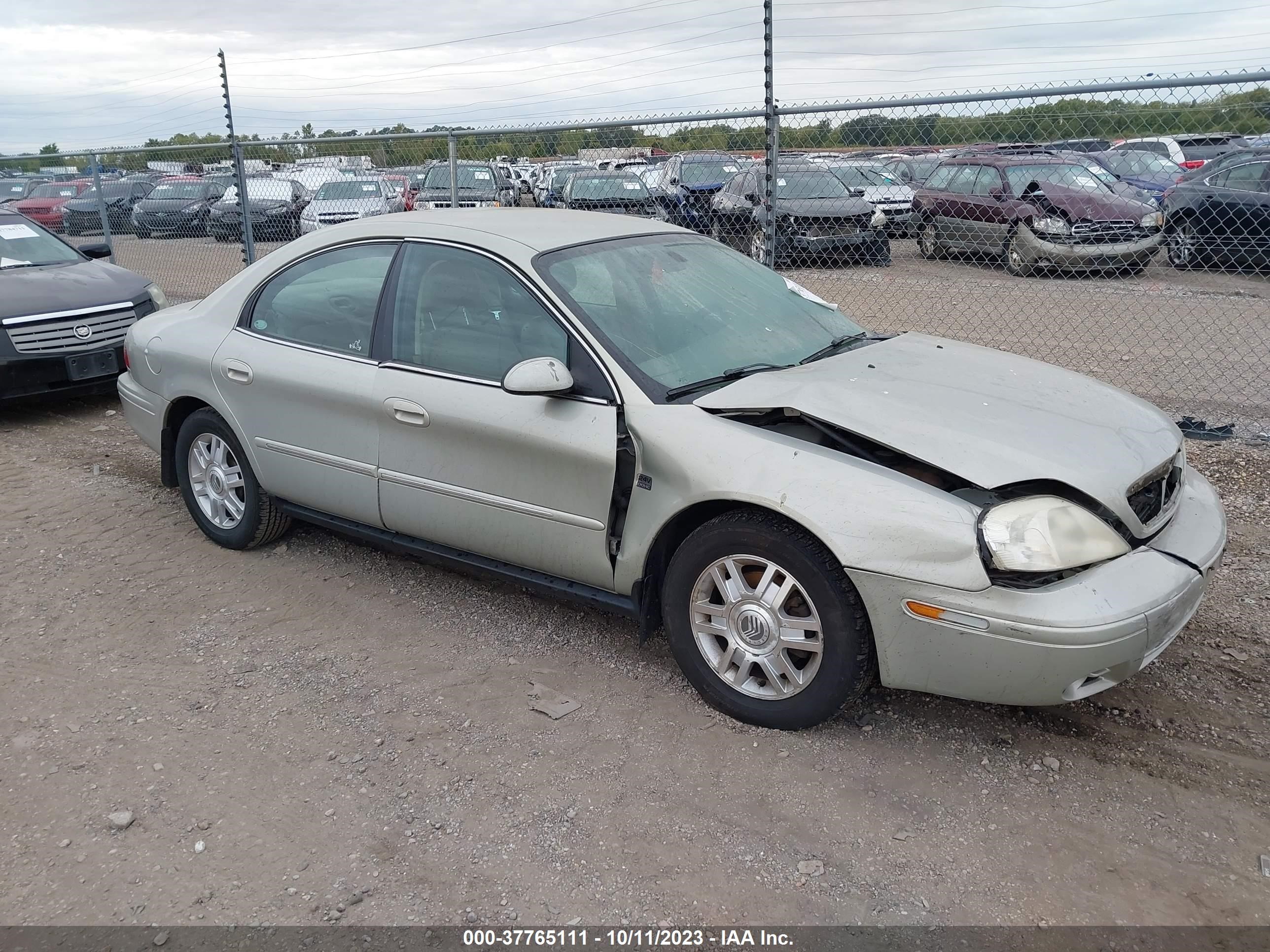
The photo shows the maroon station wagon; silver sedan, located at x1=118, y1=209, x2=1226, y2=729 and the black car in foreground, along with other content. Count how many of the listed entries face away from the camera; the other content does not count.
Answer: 0

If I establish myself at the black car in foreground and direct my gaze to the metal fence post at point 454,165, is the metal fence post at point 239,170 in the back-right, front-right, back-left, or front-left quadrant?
front-left

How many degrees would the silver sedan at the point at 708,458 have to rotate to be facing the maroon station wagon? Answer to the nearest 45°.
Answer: approximately 90° to its left

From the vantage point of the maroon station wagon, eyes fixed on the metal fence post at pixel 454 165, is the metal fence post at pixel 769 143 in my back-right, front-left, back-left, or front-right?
front-left

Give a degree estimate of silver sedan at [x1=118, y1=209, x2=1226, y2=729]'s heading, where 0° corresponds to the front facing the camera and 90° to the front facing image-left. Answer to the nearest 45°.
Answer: approximately 315°

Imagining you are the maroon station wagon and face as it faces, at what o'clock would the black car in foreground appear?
The black car in foreground is roughly at 3 o'clock from the maroon station wagon.

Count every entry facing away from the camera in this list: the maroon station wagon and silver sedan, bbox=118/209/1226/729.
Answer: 0

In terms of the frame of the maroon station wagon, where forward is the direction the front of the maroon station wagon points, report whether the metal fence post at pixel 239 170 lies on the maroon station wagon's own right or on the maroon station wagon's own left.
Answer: on the maroon station wagon's own right

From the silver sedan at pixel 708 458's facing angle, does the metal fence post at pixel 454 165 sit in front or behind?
behind

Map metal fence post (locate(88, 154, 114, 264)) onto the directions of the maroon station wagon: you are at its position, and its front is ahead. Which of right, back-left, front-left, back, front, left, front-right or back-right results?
back-right

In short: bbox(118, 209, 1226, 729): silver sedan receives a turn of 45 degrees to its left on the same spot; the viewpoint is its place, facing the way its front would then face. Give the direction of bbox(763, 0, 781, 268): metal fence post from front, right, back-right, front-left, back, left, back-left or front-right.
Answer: left

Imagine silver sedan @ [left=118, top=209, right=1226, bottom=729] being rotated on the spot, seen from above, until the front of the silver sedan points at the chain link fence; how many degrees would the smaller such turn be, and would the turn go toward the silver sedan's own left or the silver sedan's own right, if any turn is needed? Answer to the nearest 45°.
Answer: approximately 135° to the silver sedan's own left

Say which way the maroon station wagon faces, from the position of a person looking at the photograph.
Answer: facing the viewer and to the right of the viewer

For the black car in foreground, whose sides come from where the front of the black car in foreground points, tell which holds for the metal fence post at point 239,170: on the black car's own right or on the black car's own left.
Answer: on the black car's own left
